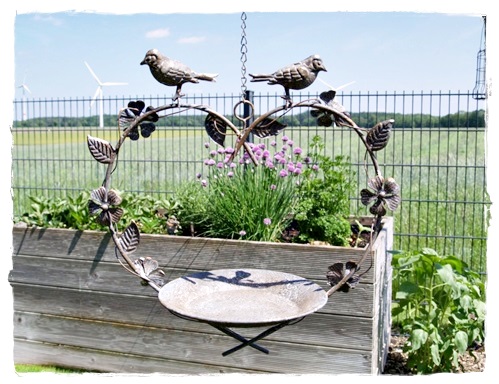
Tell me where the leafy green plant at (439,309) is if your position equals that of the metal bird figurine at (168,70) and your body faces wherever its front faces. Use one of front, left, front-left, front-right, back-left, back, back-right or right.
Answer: back-right

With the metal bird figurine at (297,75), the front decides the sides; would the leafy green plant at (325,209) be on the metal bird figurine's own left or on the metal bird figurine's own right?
on the metal bird figurine's own left

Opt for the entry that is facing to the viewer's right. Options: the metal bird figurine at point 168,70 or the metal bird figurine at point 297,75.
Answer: the metal bird figurine at point 297,75

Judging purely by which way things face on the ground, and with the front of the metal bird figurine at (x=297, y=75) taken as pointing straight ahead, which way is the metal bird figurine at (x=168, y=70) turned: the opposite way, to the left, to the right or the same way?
the opposite way

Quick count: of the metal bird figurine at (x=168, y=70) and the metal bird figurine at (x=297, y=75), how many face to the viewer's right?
1

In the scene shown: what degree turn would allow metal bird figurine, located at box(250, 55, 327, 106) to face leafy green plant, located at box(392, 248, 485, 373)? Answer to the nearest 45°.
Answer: approximately 45° to its left

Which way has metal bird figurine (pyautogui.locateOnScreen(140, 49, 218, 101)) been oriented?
to the viewer's left

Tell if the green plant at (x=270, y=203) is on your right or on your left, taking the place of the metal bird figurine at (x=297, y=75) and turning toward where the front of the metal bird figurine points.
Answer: on your left

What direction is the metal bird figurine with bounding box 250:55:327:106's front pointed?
to the viewer's right
